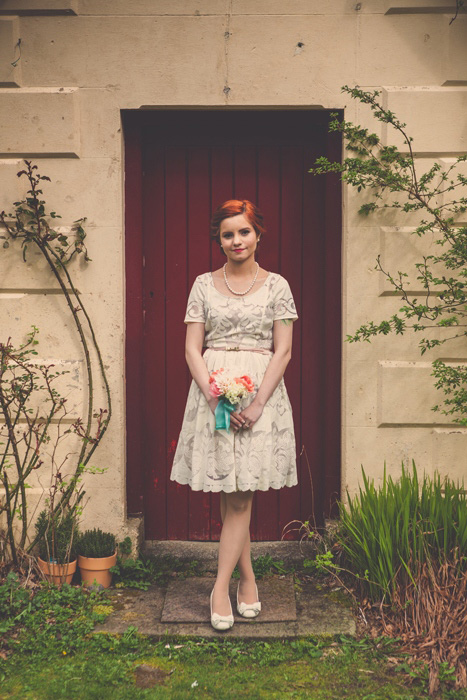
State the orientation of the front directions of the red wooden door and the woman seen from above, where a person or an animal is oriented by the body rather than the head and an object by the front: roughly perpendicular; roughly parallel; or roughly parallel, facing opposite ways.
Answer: roughly parallel

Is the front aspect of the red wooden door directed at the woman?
yes

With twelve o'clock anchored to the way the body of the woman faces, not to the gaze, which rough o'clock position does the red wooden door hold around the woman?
The red wooden door is roughly at 6 o'clock from the woman.

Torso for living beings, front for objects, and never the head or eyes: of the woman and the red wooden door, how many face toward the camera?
2

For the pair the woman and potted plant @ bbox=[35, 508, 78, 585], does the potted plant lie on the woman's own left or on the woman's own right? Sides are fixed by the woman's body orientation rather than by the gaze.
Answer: on the woman's own right

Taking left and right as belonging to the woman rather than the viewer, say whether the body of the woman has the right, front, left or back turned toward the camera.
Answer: front

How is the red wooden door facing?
toward the camera

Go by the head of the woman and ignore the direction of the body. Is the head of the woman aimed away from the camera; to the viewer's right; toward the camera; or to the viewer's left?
toward the camera

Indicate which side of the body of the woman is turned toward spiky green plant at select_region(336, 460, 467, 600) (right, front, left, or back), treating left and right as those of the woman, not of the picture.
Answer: left
